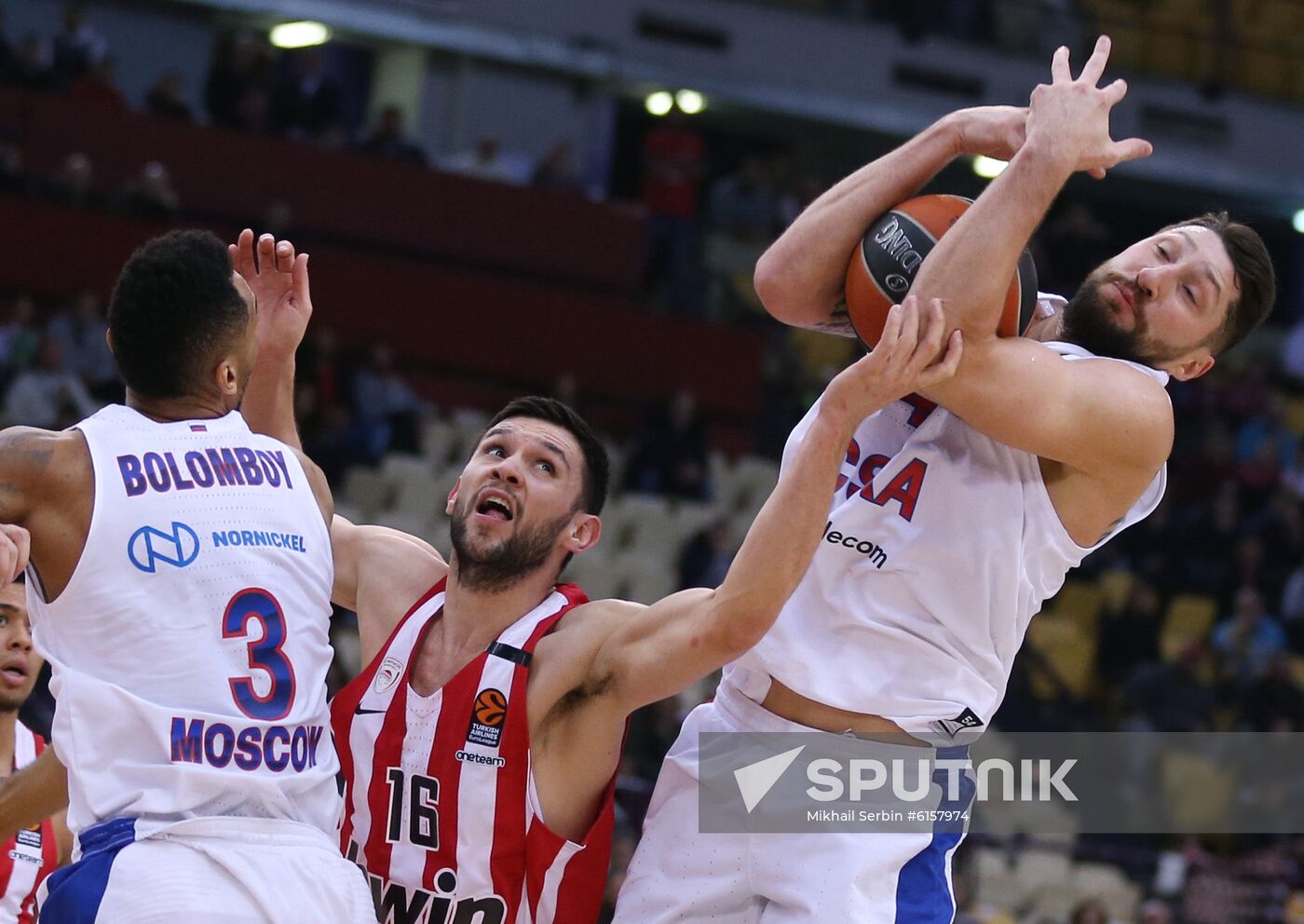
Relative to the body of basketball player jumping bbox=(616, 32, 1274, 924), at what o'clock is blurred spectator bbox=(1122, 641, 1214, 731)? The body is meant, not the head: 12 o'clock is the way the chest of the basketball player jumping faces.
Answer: The blurred spectator is roughly at 5 o'clock from the basketball player jumping.

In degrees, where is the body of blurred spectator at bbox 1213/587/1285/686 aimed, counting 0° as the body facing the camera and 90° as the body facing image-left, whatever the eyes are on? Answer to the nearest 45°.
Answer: approximately 0°

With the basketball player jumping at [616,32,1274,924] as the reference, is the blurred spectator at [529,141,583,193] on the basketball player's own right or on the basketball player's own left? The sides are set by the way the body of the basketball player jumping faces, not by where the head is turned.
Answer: on the basketball player's own right

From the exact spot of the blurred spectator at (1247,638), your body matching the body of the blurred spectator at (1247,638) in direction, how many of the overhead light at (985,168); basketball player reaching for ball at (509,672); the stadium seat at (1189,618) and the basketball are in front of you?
2

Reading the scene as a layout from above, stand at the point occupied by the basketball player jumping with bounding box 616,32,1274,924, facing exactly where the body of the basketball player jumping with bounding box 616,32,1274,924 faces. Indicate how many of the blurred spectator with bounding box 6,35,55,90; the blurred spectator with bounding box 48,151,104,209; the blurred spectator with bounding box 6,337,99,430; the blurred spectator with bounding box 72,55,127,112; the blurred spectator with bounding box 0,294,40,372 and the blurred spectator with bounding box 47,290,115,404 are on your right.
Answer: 6

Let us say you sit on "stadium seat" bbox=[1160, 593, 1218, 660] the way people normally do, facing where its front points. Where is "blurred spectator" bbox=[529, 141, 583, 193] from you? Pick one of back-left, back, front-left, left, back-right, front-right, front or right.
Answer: back-right
